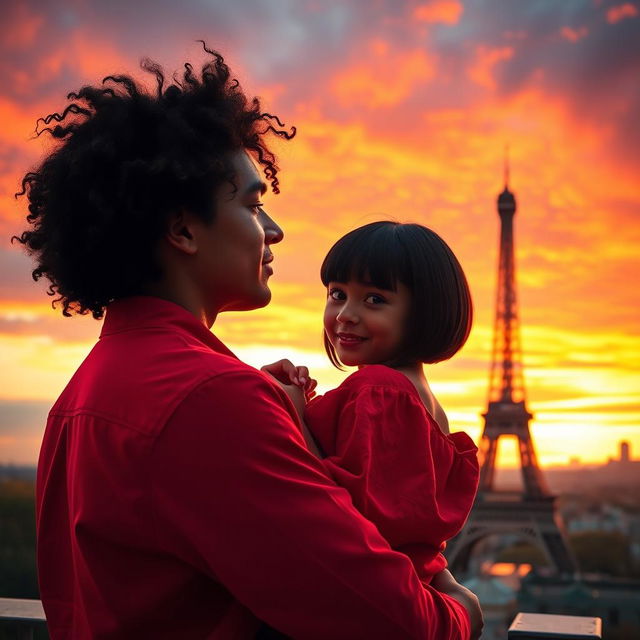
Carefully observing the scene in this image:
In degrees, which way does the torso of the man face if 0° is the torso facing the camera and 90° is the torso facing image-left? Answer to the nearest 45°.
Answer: approximately 225°

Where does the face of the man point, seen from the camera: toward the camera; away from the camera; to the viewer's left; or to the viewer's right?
to the viewer's right

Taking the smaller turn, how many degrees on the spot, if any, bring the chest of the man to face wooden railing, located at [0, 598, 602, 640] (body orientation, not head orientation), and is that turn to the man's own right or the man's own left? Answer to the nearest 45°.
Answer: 0° — they already face it

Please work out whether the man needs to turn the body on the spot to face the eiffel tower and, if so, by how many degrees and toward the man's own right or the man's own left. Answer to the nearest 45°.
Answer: approximately 45° to the man's own left

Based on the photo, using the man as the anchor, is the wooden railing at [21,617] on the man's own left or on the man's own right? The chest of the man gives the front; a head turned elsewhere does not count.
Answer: on the man's own left
